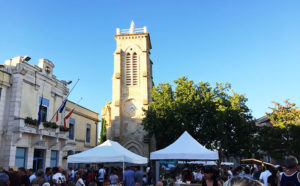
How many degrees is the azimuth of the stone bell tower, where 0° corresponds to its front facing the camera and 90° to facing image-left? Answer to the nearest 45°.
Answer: approximately 0°

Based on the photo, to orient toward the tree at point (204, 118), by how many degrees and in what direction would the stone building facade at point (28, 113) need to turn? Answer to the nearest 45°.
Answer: approximately 45° to its left

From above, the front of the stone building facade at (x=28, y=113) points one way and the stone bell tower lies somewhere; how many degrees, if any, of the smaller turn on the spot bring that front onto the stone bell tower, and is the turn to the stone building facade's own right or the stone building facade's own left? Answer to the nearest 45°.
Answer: approximately 90° to the stone building facade's own left

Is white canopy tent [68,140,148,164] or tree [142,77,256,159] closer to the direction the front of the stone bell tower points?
the white canopy tent

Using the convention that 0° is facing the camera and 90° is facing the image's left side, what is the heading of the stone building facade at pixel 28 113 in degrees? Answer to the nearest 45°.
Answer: approximately 315°

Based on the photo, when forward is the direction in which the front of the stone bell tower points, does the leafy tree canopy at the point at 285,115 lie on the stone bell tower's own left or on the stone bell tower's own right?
on the stone bell tower's own left

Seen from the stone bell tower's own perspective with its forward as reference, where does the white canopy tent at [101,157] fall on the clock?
The white canopy tent is roughly at 12 o'clock from the stone bell tower.
